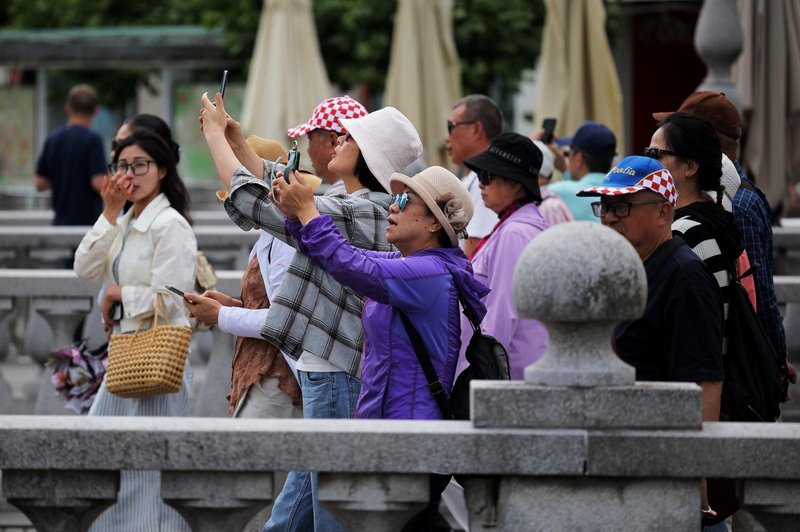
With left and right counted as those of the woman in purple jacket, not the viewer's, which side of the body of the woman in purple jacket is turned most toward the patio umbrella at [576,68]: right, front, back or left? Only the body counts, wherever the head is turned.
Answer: right

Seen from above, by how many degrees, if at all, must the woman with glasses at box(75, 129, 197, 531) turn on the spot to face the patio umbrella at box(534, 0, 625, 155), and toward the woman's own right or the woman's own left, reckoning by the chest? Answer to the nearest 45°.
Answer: approximately 180°

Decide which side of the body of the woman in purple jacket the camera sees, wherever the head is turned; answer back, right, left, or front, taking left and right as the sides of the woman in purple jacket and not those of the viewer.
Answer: left

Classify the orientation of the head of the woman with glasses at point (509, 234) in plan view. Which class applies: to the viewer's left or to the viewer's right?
to the viewer's left

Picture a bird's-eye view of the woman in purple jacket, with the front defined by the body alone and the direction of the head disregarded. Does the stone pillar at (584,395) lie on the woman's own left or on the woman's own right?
on the woman's own left

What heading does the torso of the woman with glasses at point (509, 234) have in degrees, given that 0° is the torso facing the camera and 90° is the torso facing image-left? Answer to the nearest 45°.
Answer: approximately 90°

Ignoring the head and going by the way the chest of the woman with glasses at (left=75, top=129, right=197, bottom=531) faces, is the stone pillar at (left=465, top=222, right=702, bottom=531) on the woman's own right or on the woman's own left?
on the woman's own left

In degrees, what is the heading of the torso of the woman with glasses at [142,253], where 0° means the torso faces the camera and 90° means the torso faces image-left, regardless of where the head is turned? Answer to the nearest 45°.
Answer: approximately 45°

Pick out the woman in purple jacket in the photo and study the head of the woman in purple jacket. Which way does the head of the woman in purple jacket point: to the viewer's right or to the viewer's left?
to the viewer's left

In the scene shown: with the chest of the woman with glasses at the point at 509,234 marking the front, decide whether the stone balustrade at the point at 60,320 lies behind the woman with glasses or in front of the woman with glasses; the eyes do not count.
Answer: in front

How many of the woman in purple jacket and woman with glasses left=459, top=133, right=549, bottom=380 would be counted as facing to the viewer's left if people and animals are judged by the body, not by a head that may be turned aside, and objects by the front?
2

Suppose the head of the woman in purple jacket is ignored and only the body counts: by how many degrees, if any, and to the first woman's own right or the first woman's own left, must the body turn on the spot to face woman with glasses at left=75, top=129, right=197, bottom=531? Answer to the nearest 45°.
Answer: approximately 45° to the first woman's own right
